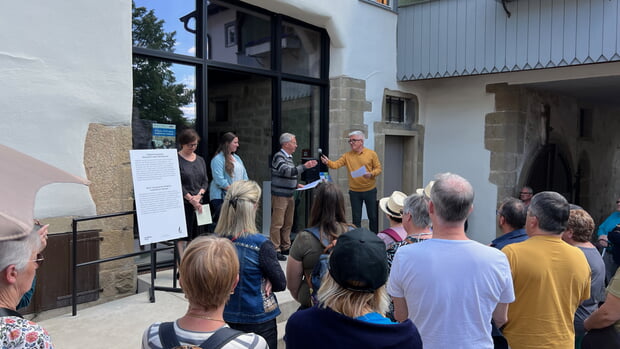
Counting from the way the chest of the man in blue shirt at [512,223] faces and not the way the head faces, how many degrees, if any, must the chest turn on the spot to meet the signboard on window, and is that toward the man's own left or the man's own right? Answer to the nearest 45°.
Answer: approximately 45° to the man's own left

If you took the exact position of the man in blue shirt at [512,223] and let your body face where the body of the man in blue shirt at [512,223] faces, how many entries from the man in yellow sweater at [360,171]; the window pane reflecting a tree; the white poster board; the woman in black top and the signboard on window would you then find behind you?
0

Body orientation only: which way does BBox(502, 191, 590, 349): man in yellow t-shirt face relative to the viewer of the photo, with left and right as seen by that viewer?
facing away from the viewer and to the left of the viewer

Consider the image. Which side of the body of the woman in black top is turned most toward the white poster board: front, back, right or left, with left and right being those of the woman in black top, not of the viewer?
right

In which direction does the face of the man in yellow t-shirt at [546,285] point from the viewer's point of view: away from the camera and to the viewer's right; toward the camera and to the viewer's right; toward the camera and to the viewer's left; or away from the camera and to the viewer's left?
away from the camera and to the viewer's left

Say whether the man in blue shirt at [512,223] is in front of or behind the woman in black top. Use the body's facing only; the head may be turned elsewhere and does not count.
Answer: in front

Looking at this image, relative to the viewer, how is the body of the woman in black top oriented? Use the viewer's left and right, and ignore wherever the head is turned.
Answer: facing the viewer and to the right of the viewer

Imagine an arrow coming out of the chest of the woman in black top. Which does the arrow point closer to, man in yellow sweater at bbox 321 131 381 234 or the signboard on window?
the man in yellow sweater

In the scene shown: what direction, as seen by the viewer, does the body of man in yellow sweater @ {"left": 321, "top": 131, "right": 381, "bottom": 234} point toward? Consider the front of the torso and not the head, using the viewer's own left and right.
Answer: facing the viewer and to the left of the viewer

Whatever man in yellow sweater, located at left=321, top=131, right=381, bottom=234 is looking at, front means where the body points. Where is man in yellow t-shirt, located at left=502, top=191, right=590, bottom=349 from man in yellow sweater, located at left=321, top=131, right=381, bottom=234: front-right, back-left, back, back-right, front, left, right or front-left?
front-left

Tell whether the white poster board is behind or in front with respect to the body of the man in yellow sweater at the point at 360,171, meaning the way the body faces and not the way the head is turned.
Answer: in front

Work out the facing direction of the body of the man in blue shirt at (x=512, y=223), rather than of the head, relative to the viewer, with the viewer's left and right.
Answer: facing away from the viewer and to the left of the viewer

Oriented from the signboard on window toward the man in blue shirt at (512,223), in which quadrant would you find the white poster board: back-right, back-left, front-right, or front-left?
front-right

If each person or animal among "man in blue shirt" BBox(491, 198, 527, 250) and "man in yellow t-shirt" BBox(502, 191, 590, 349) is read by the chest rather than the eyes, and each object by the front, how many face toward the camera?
0

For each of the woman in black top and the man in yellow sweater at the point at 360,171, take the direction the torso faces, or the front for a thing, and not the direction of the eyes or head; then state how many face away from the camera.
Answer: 0
